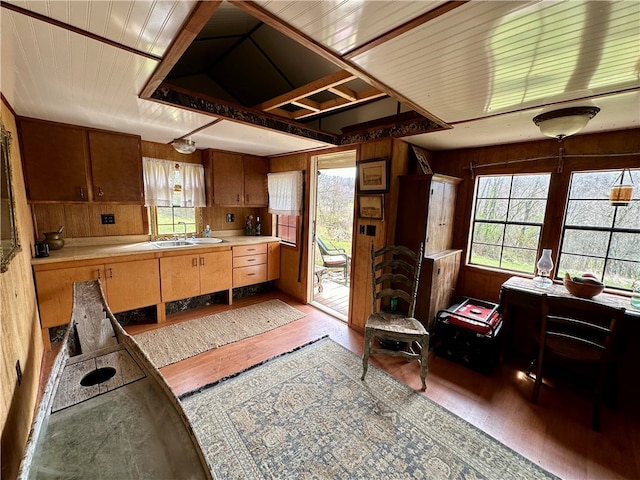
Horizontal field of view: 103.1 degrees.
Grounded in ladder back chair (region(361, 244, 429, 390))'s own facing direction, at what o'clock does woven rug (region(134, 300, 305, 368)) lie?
The woven rug is roughly at 3 o'clock from the ladder back chair.

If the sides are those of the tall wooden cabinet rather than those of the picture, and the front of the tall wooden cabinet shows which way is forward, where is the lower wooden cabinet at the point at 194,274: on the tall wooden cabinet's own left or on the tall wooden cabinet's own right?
on the tall wooden cabinet's own right

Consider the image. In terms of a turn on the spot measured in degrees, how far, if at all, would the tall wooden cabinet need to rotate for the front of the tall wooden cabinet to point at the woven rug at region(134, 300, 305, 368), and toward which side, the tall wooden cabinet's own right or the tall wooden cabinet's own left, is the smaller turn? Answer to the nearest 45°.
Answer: approximately 135° to the tall wooden cabinet's own right

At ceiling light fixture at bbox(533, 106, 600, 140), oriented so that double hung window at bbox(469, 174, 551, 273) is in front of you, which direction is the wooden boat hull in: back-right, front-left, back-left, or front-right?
back-left

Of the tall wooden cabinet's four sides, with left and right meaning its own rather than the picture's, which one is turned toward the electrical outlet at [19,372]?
right

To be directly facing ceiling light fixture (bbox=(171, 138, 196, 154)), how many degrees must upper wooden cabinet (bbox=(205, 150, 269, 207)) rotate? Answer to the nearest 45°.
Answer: approximately 90° to its right
